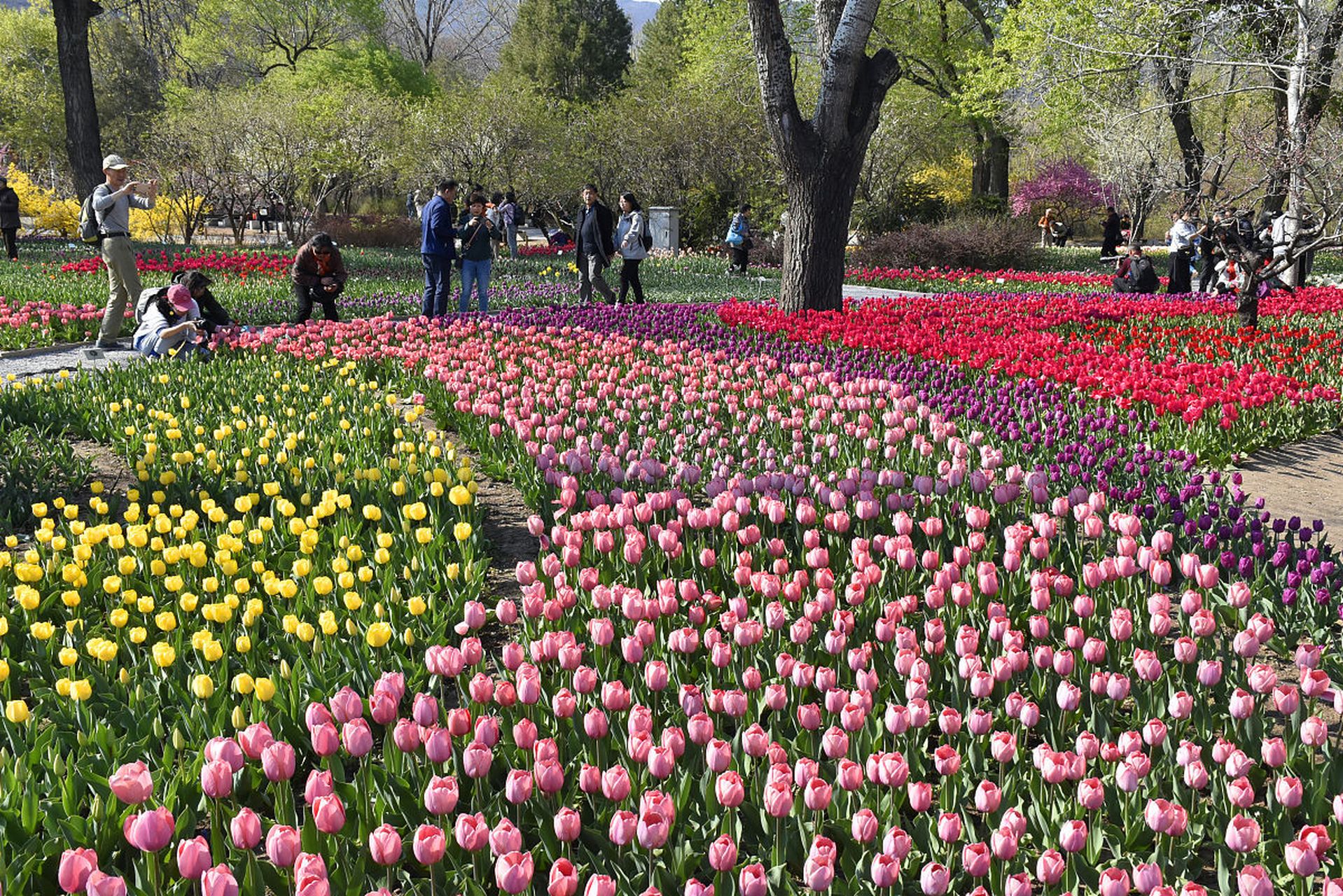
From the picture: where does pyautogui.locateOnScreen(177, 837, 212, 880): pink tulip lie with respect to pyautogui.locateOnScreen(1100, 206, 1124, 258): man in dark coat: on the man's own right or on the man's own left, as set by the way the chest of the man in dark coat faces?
on the man's own left

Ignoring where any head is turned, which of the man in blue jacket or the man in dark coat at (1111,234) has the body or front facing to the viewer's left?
the man in dark coat

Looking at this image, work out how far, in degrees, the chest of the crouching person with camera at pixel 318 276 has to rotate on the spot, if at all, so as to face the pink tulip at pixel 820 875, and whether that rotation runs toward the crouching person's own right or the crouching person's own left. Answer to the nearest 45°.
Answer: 0° — they already face it

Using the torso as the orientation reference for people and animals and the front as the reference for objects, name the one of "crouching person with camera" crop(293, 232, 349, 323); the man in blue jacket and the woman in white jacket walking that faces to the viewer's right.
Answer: the man in blue jacket

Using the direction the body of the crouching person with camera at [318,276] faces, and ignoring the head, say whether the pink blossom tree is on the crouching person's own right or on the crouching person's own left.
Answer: on the crouching person's own left

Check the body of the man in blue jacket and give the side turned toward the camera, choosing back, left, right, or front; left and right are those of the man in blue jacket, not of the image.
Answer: right

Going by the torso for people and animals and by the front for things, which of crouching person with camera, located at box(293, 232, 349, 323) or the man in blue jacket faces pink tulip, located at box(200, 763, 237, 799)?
the crouching person with camera

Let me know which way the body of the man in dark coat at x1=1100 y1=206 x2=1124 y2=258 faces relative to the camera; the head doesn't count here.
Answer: to the viewer's left

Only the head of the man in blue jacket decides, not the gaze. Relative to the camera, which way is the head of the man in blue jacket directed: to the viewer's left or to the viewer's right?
to the viewer's right
